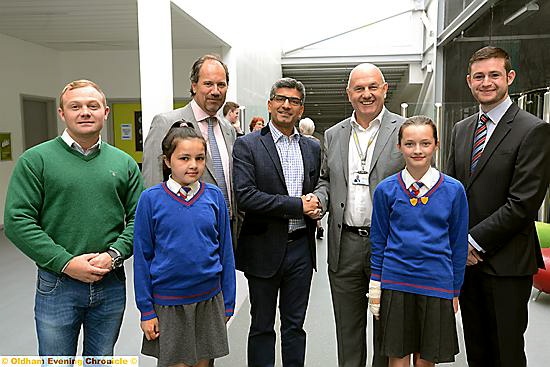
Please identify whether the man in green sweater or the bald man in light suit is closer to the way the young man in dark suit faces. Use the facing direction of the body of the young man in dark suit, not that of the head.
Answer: the man in green sweater

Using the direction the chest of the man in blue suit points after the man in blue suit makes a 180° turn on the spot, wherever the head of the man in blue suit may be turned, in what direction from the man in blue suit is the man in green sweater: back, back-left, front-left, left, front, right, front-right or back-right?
left

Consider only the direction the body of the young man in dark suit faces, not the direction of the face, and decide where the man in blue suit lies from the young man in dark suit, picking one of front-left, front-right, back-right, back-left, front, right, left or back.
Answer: front-right

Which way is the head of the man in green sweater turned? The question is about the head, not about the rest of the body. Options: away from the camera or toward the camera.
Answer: toward the camera

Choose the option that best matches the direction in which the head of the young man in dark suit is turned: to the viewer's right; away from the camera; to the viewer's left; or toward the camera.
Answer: toward the camera

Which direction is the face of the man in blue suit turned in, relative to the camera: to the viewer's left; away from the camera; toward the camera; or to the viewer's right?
toward the camera

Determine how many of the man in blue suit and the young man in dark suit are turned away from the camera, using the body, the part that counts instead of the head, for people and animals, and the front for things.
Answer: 0

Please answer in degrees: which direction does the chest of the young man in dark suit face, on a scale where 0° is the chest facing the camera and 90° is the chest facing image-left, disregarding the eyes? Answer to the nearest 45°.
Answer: approximately 45°

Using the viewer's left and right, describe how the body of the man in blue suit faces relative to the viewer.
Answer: facing the viewer and to the right of the viewer

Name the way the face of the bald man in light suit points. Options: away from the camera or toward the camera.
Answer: toward the camera
